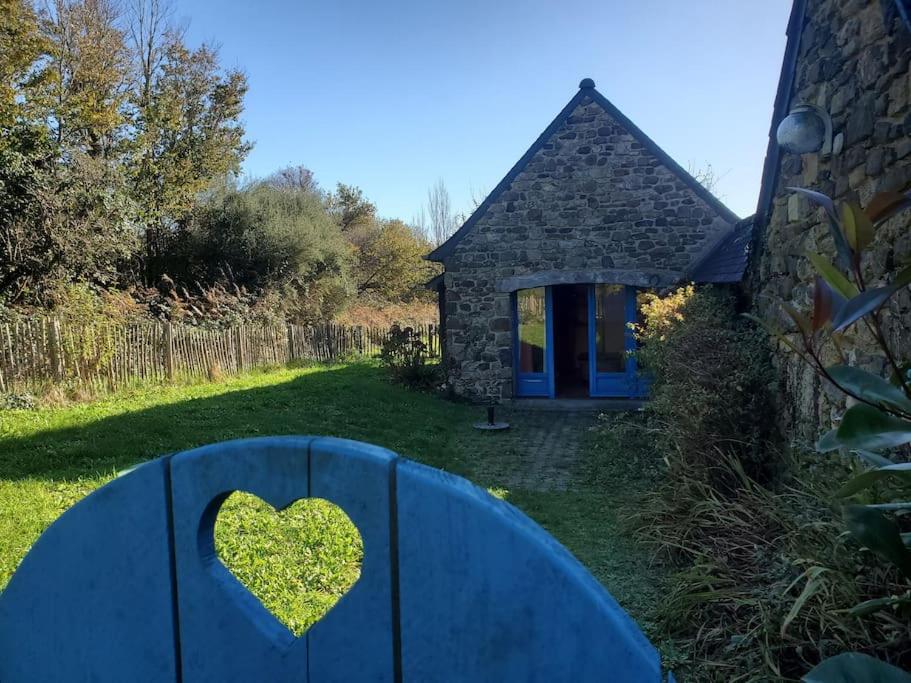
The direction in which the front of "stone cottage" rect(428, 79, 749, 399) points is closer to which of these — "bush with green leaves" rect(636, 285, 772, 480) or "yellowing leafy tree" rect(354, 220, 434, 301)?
the bush with green leaves

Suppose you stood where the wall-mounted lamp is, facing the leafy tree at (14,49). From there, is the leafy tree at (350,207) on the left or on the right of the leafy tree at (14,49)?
right

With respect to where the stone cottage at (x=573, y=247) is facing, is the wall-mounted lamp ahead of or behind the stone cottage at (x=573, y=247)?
ahead

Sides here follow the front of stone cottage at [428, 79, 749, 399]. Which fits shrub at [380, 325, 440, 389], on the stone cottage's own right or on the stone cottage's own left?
on the stone cottage's own right

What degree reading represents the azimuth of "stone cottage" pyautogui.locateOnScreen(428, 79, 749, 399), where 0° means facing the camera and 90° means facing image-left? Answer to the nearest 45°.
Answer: approximately 0°

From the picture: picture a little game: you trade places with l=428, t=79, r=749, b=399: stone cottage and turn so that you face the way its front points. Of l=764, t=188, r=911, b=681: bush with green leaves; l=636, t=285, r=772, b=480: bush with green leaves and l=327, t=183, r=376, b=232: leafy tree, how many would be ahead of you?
2

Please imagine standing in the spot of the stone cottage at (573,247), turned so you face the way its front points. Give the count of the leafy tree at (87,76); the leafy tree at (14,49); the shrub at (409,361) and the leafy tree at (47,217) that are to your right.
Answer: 4

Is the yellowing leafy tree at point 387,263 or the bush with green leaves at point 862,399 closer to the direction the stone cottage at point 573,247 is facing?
the bush with green leaves

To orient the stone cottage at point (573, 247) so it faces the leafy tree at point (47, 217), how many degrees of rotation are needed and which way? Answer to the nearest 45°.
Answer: approximately 90° to its right
